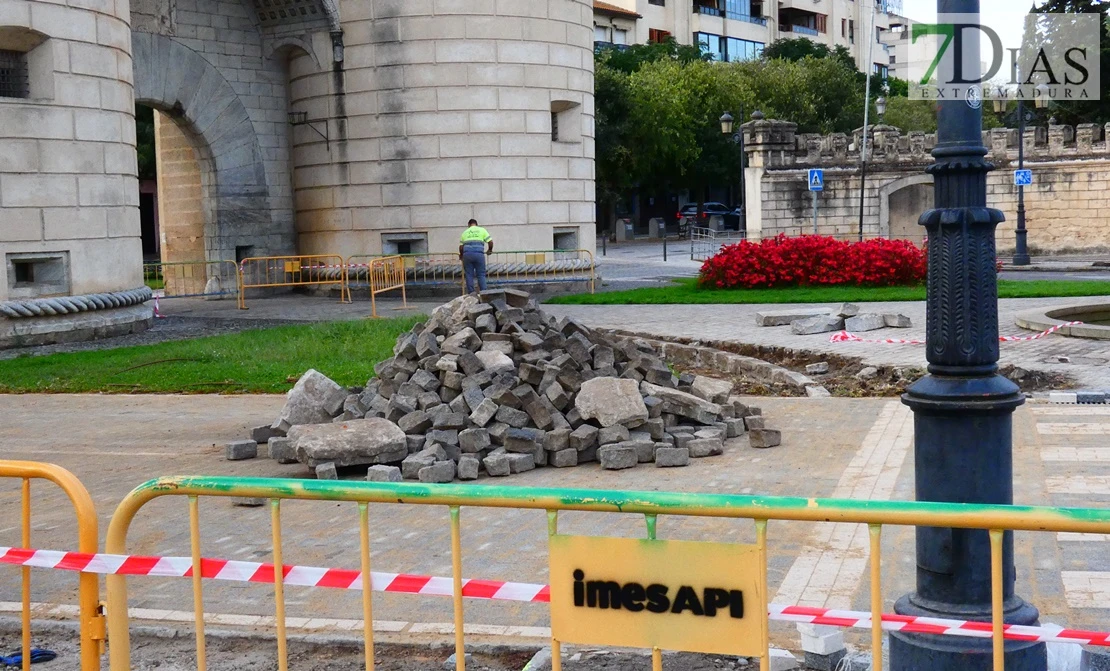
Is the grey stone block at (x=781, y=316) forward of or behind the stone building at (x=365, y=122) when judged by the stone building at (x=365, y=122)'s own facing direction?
forward

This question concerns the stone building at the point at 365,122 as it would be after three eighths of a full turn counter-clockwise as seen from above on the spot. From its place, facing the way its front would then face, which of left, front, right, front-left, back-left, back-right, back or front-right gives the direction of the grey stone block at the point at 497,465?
back

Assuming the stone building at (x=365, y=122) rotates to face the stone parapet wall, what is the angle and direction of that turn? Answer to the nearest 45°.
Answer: approximately 90° to its left

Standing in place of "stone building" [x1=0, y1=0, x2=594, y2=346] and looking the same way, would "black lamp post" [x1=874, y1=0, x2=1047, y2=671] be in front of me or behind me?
in front

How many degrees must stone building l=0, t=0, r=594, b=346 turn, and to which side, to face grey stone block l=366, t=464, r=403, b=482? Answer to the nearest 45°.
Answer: approximately 45° to its right

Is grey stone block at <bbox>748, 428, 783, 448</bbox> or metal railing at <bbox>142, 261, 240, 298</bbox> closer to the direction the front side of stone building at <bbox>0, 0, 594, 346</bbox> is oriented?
the grey stone block
